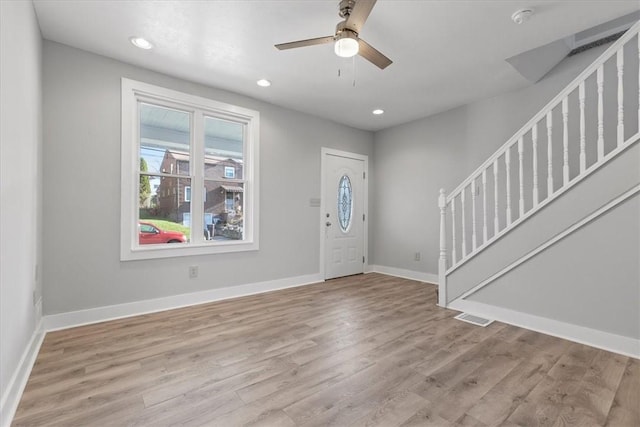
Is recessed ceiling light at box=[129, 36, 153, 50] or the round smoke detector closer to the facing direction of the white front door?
the round smoke detector

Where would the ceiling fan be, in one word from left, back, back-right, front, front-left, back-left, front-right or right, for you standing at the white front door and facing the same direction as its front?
front-right

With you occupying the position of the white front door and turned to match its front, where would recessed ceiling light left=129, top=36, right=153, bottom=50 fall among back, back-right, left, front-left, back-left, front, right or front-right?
right

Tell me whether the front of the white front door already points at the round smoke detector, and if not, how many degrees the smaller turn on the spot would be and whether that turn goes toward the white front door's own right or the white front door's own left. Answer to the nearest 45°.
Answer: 0° — it already faces it

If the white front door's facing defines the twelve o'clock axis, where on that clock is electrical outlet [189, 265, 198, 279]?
The electrical outlet is roughly at 3 o'clock from the white front door.

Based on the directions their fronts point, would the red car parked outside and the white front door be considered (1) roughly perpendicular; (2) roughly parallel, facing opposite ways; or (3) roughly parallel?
roughly perpendicular

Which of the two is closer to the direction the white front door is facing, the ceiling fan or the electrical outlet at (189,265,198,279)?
the ceiling fan
